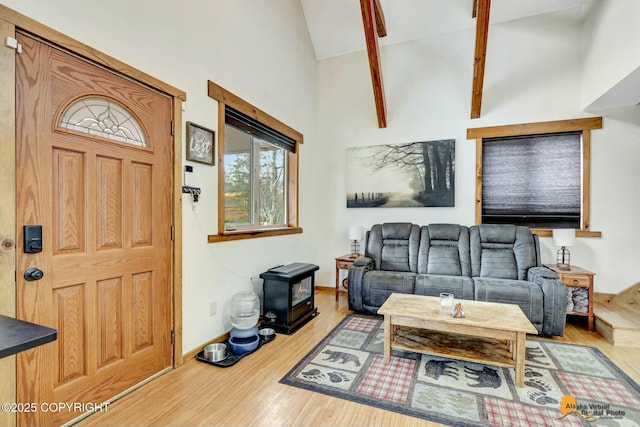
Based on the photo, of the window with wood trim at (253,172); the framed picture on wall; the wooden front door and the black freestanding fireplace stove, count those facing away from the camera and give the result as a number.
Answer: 0

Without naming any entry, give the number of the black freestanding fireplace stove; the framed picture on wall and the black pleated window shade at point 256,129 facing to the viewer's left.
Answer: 0

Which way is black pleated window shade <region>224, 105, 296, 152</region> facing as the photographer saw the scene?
facing the viewer and to the right of the viewer

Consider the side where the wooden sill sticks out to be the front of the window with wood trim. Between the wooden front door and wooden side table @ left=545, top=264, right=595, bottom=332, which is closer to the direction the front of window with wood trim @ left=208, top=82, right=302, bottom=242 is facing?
the wooden side table

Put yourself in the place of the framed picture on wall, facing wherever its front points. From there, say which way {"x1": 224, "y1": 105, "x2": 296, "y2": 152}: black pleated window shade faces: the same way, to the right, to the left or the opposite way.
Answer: the same way

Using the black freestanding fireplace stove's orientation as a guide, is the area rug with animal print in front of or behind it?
in front

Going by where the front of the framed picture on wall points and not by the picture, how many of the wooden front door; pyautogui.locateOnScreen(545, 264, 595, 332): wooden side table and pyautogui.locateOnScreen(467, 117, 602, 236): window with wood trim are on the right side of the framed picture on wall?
1

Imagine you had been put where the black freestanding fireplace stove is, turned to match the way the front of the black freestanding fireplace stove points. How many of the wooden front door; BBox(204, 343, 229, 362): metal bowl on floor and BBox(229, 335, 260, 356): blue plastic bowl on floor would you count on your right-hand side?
3

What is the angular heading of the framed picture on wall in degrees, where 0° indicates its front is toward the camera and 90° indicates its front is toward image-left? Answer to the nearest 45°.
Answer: approximately 315°

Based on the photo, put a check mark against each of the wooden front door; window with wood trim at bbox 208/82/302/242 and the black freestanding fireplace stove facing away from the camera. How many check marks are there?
0

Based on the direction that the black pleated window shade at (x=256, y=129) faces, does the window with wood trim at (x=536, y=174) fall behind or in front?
in front

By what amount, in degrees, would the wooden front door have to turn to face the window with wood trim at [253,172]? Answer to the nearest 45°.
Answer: approximately 90° to its left

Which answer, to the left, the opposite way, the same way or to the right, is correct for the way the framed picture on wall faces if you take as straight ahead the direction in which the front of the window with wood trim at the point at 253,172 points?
the same way

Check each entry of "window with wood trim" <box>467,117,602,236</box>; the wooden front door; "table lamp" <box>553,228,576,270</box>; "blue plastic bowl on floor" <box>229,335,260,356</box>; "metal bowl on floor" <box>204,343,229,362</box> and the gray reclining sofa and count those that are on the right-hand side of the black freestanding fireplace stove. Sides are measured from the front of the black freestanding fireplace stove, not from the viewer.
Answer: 3

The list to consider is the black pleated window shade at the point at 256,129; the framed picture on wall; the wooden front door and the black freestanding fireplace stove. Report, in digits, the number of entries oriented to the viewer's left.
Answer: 0
